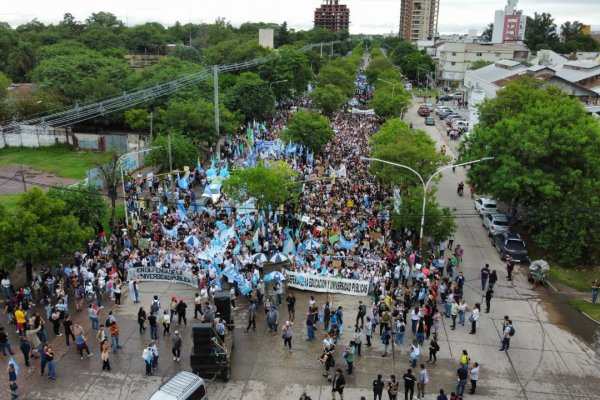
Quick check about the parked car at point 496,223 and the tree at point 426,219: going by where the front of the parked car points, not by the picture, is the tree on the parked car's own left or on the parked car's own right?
on the parked car's own left

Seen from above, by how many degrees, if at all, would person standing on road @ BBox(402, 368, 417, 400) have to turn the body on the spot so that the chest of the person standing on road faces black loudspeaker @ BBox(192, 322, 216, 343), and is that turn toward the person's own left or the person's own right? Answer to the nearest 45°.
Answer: approximately 90° to the person's own left

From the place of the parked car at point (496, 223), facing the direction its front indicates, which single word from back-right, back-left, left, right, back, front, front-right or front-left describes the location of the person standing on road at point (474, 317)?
back-left

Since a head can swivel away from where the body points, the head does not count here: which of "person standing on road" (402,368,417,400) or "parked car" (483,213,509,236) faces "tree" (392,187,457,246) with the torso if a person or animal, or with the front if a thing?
the person standing on road

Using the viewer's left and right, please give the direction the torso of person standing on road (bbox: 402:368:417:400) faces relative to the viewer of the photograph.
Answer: facing away from the viewer

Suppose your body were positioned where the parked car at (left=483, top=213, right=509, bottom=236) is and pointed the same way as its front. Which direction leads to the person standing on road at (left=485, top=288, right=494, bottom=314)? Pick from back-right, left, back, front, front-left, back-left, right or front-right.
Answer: back-left

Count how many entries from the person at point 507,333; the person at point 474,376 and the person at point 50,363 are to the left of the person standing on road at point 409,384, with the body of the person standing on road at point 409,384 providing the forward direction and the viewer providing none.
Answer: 1

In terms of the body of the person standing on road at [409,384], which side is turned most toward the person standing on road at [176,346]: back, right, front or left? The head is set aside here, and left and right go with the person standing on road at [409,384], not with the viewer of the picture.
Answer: left

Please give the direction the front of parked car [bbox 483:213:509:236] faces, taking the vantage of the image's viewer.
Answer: facing away from the viewer and to the left of the viewer

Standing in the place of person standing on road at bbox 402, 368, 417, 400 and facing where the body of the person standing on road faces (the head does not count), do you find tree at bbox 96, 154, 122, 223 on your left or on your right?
on your left

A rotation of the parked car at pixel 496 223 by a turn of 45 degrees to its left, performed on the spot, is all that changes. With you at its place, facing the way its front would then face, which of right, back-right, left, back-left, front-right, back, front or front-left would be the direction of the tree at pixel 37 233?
front-left
